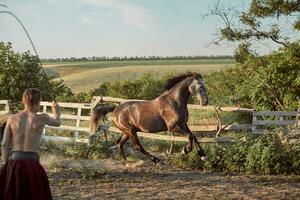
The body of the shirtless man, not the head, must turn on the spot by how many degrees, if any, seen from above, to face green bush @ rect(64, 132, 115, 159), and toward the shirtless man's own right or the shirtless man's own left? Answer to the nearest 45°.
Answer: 0° — they already face it

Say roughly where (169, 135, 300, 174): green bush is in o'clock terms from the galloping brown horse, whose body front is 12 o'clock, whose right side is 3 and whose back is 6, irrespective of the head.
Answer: The green bush is roughly at 12 o'clock from the galloping brown horse.

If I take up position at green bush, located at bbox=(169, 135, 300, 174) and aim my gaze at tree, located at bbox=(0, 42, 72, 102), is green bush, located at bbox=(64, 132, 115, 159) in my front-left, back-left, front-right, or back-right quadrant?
front-left

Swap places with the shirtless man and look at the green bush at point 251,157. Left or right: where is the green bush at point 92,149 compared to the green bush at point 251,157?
left

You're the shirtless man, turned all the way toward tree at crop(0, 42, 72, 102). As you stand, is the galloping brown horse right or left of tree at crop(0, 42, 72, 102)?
right

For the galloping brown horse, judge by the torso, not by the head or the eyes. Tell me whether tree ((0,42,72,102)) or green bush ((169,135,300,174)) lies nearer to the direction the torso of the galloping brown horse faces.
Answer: the green bush

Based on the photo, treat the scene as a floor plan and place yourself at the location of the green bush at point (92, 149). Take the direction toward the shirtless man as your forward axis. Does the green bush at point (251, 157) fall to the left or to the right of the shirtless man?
left

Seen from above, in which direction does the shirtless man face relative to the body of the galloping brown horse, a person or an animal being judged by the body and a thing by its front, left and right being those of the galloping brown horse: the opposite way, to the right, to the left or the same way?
to the left

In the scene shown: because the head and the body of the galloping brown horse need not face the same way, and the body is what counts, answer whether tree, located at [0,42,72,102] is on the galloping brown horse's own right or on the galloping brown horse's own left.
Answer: on the galloping brown horse's own left

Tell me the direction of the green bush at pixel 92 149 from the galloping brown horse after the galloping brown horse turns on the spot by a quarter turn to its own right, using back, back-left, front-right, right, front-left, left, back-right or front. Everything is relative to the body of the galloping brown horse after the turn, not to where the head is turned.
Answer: back-right

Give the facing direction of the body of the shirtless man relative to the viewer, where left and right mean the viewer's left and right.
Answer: facing away from the viewer

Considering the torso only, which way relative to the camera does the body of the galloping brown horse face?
to the viewer's right

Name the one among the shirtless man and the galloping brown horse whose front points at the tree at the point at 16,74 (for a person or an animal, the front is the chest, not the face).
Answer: the shirtless man

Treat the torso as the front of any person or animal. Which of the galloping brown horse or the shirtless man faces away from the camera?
the shirtless man

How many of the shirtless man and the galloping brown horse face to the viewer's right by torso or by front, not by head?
1

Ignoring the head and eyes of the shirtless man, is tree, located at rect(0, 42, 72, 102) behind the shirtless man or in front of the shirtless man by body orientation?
in front
